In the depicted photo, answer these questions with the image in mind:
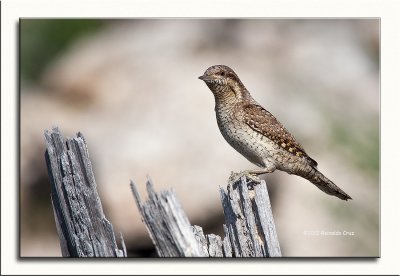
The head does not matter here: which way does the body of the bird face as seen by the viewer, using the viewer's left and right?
facing to the left of the viewer

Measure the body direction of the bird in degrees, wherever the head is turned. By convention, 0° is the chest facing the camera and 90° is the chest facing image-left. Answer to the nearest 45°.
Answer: approximately 90°
